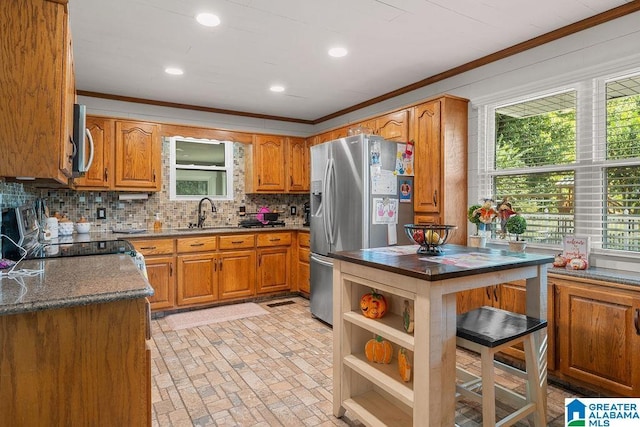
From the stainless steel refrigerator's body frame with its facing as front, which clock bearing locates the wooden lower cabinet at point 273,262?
The wooden lower cabinet is roughly at 3 o'clock from the stainless steel refrigerator.

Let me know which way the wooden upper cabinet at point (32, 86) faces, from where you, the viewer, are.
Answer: facing to the right of the viewer

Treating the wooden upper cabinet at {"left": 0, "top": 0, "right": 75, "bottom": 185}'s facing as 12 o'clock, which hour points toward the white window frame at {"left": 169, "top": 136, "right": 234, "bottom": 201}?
The white window frame is roughly at 10 o'clock from the wooden upper cabinet.

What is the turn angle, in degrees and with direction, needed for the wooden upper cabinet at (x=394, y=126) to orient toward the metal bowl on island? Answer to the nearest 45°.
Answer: approximately 45° to its left

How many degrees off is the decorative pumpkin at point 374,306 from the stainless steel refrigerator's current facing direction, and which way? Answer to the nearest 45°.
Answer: approximately 45° to its left

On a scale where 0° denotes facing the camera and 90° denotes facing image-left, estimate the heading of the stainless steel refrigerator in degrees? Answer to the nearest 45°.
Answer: approximately 45°

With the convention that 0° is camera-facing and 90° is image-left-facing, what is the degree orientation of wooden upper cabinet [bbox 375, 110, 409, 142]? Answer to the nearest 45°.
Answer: approximately 45°

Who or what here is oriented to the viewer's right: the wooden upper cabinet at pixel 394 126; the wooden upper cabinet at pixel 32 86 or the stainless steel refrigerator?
the wooden upper cabinet at pixel 32 86

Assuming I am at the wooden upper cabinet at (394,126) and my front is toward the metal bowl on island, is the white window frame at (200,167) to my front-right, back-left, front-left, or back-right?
back-right
